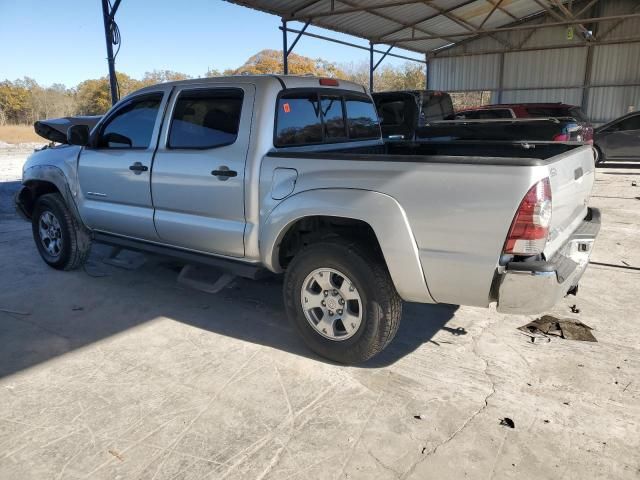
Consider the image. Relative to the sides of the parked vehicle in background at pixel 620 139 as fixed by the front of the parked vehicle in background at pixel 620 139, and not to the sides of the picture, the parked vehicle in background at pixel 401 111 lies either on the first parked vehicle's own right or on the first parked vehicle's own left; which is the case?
on the first parked vehicle's own left

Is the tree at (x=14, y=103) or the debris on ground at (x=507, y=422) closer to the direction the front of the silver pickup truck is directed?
the tree

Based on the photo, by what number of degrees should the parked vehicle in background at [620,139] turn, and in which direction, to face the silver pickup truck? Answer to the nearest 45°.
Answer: approximately 90° to its left

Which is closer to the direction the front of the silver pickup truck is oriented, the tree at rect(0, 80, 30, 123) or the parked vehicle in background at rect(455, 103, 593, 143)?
the tree

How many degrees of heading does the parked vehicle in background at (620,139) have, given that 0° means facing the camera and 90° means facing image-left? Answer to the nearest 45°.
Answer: approximately 90°

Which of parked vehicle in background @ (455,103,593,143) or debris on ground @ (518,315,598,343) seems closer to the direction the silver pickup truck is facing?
the parked vehicle in background

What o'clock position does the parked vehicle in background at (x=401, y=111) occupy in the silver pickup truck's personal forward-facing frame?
The parked vehicle in background is roughly at 2 o'clock from the silver pickup truck.

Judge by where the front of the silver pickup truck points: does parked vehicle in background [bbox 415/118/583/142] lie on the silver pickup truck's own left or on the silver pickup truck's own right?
on the silver pickup truck's own right

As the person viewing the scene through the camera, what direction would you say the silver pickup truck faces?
facing away from the viewer and to the left of the viewer

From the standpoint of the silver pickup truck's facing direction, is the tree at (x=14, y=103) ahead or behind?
ahead

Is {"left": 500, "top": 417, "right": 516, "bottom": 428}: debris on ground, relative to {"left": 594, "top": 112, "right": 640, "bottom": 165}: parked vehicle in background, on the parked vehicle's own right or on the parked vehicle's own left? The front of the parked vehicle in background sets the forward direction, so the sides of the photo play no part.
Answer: on the parked vehicle's own left

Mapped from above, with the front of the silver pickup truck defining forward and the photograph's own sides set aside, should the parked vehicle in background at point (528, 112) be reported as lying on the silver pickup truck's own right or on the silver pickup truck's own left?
on the silver pickup truck's own right
